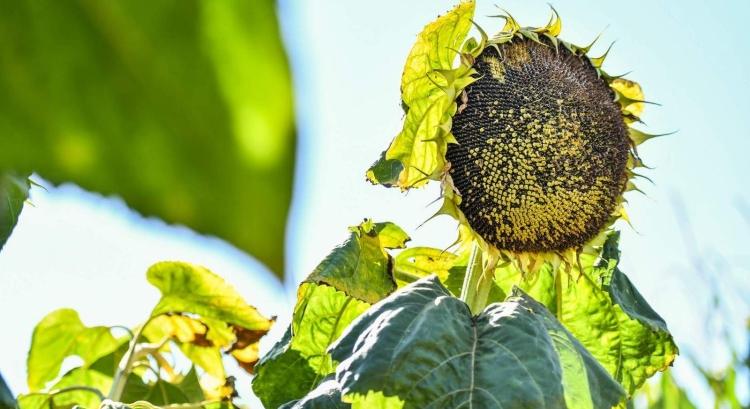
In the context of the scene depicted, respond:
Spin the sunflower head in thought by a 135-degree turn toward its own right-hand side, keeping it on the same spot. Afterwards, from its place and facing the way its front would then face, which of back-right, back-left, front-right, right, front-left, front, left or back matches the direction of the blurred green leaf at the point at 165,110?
back-left

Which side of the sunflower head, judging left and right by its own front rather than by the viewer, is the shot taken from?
front
